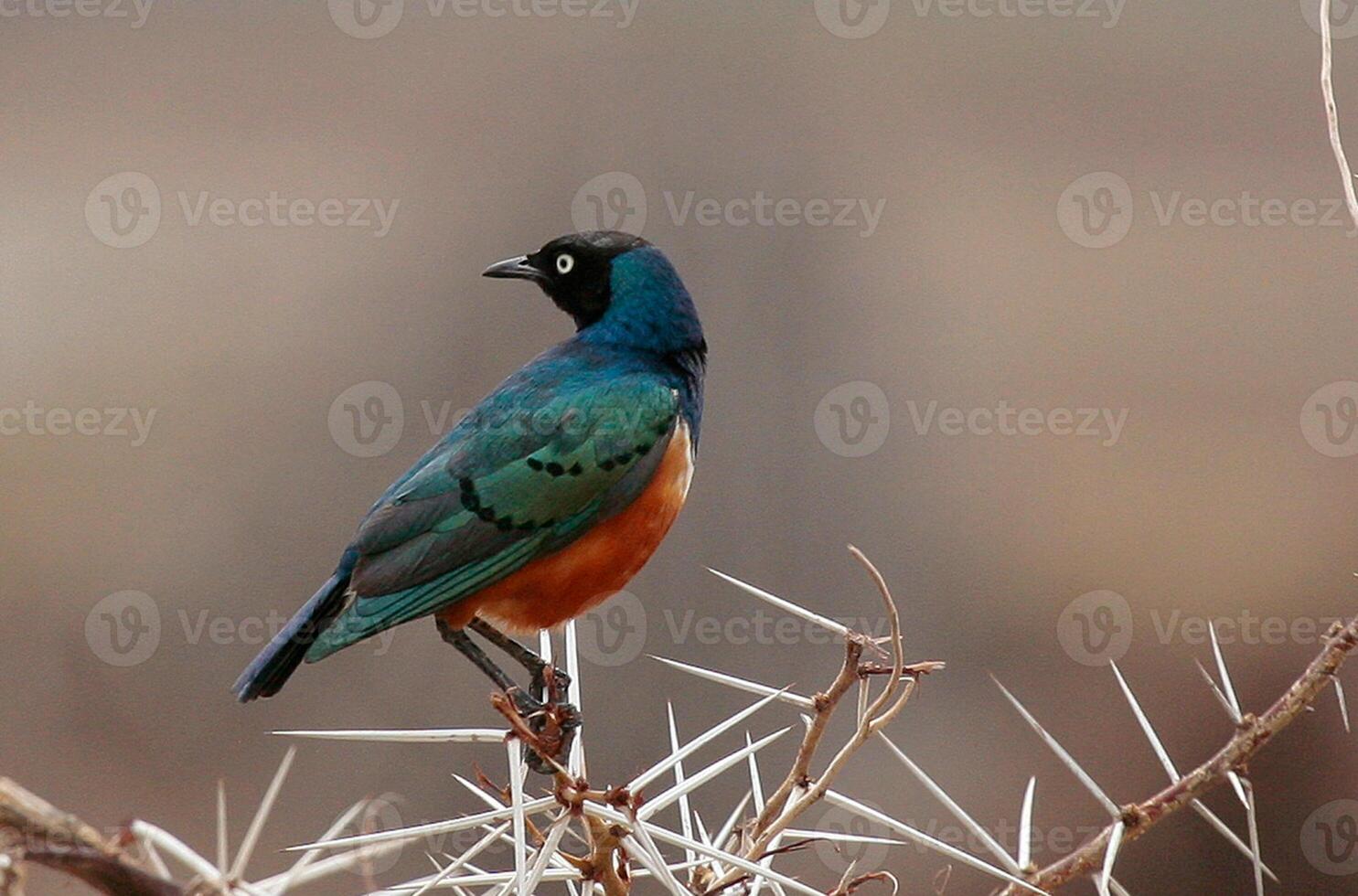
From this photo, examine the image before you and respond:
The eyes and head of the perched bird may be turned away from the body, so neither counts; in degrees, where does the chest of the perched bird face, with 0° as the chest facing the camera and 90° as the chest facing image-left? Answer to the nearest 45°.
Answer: approximately 270°
